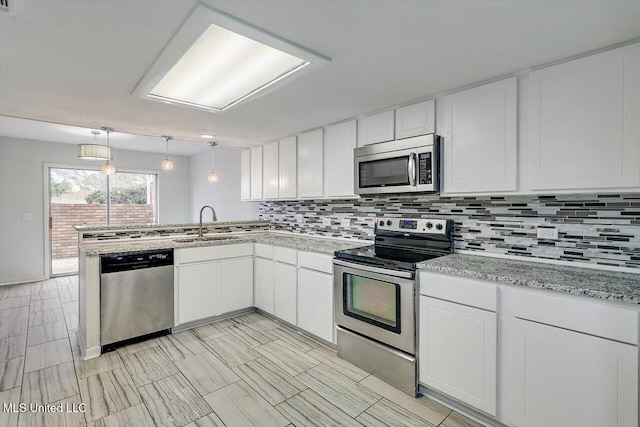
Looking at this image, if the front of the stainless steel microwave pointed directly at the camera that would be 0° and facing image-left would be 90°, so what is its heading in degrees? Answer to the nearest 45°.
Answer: approximately 45°

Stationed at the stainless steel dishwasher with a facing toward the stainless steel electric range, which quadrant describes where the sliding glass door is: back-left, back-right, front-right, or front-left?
back-left

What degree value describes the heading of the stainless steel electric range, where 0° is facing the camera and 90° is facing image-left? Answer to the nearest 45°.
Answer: approximately 45°

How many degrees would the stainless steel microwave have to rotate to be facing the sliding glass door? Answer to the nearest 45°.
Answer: approximately 45° to its right

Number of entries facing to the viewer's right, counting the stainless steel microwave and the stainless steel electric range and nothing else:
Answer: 0

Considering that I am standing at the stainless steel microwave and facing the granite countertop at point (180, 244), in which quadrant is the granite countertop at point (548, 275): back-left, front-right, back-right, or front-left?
back-left

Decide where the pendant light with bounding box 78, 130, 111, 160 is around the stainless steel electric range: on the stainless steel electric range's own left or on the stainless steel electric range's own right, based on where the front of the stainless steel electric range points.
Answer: on the stainless steel electric range's own right

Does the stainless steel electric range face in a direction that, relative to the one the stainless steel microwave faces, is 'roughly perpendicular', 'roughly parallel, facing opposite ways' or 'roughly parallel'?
roughly parallel

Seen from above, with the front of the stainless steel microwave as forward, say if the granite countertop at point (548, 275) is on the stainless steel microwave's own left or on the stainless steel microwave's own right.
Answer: on the stainless steel microwave's own left

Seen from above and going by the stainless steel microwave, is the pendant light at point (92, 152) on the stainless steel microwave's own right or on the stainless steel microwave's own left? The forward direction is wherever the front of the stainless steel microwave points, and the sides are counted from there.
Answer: on the stainless steel microwave's own right

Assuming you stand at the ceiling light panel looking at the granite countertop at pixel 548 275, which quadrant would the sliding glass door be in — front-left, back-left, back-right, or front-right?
back-left
